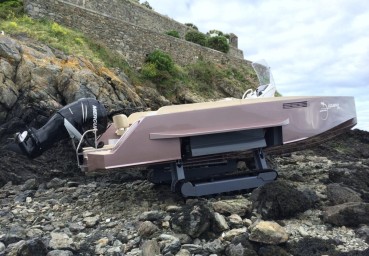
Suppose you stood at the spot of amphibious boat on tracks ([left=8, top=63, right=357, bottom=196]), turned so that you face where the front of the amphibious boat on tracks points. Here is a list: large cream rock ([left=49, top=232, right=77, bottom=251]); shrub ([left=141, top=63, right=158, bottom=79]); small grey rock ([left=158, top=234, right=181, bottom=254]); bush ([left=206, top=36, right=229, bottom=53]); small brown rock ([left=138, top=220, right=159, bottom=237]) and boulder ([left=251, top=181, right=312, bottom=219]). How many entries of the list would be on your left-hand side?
2

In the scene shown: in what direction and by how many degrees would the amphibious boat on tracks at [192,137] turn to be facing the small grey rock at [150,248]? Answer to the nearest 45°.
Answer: approximately 90° to its right

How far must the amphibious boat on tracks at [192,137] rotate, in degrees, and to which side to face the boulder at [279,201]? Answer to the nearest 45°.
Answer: approximately 45° to its right

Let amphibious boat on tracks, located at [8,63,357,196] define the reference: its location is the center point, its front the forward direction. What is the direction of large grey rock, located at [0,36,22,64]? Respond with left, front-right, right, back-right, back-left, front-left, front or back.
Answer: back-left

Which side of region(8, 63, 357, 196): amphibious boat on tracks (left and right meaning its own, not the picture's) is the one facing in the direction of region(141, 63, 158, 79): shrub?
left

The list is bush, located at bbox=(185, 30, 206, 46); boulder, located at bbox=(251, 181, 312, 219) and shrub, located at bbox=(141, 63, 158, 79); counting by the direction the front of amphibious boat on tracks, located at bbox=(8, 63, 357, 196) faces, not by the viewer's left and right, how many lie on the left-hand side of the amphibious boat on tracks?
2

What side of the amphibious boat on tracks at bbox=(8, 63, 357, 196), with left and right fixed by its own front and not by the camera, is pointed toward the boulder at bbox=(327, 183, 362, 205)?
front

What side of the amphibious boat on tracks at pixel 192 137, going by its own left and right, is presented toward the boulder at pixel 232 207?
right

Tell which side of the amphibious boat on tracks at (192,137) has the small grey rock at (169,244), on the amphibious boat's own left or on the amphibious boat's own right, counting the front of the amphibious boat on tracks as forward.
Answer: on the amphibious boat's own right

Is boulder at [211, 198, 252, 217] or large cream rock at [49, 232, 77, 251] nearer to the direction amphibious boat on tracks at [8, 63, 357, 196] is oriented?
the boulder

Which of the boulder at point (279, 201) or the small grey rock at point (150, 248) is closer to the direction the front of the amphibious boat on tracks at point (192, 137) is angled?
the boulder

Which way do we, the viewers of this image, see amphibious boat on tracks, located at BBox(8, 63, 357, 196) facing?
facing to the right of the viewer

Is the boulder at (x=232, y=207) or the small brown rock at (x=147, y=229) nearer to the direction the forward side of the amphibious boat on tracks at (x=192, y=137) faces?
the boulder
